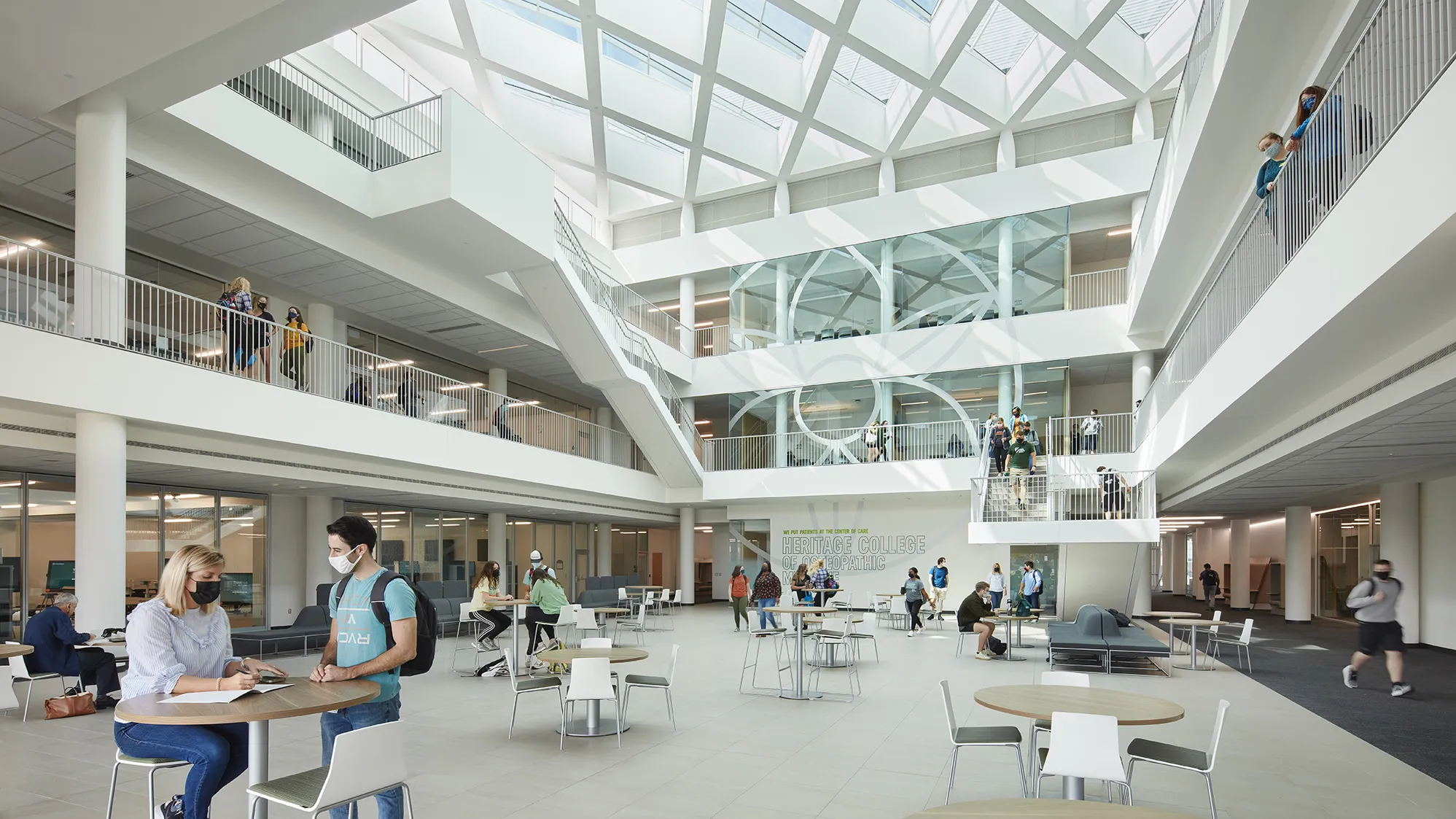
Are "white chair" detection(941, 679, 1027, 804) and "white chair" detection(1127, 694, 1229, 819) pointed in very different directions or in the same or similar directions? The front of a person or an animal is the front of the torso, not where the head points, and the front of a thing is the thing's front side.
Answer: very different directions

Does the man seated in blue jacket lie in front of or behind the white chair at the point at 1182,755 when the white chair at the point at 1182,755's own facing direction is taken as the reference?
in front

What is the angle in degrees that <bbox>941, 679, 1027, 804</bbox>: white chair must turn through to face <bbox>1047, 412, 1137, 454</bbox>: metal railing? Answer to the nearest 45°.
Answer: approximately 90° to its left

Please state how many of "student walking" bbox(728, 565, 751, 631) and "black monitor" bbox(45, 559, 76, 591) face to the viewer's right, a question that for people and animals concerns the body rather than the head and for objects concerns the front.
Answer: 0

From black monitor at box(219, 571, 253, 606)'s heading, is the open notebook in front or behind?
in front

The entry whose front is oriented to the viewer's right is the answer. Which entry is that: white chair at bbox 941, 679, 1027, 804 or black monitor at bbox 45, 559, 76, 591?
the white chair

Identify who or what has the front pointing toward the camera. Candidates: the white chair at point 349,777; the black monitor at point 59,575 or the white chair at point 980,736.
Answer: the black monitor

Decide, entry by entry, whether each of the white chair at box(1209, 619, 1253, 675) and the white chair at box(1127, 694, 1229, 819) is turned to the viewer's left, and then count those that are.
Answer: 2

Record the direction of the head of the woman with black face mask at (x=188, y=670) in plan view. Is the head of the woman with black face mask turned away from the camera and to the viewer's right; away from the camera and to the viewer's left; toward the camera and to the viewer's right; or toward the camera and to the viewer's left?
toward the camera and to the viewer's right
